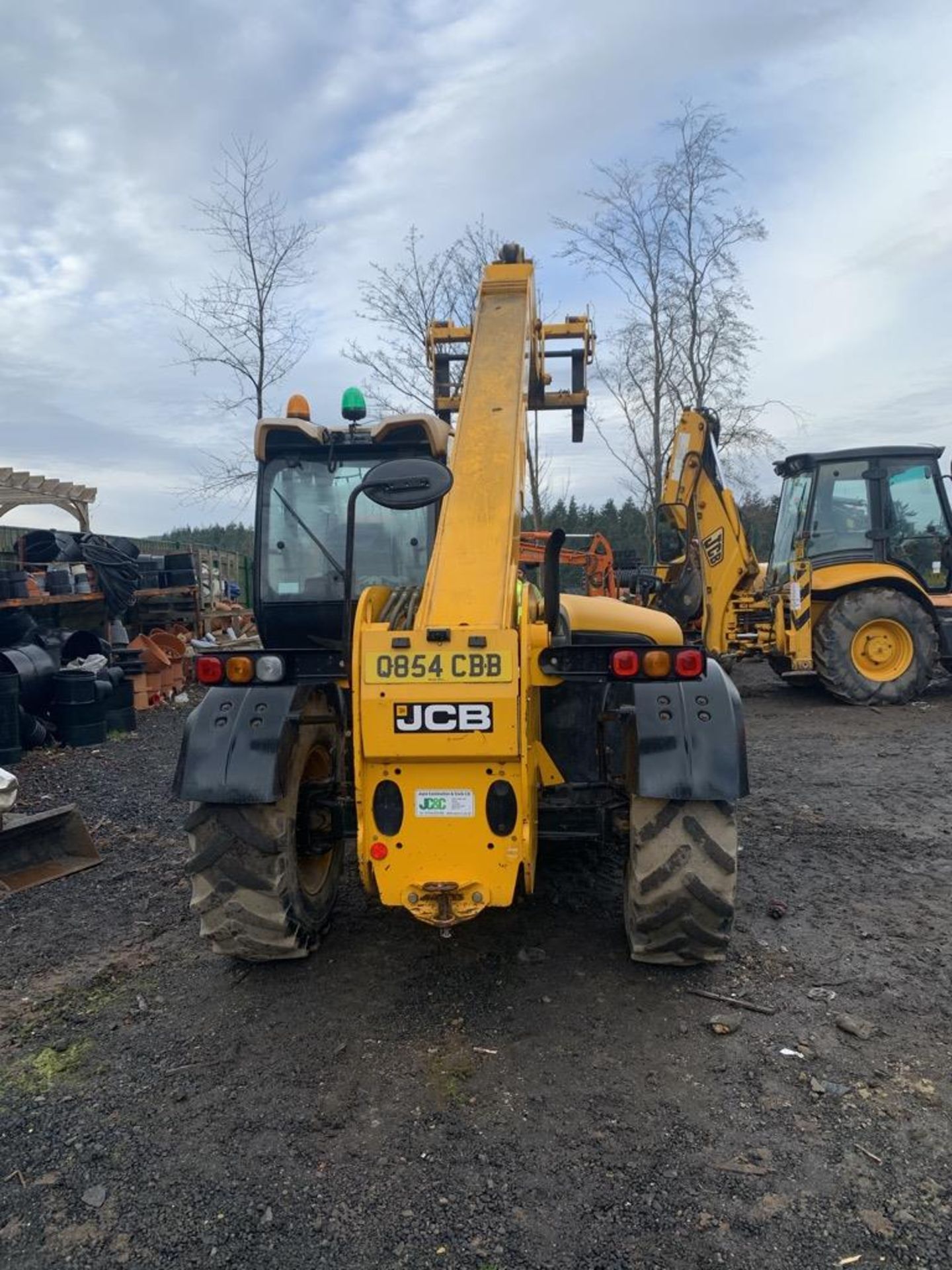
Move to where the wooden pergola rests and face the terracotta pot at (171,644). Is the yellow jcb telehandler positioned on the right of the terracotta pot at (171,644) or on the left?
right

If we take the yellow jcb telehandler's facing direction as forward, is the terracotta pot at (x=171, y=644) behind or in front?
in front

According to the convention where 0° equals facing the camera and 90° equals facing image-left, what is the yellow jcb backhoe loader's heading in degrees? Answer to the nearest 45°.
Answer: approximately 270°

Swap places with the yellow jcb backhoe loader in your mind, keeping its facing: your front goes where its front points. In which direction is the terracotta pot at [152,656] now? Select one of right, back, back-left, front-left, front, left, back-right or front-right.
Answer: back

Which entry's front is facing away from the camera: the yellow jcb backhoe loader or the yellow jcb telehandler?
the yellow jcb telehandler

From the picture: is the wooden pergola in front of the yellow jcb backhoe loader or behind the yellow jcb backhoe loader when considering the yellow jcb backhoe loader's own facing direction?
behind

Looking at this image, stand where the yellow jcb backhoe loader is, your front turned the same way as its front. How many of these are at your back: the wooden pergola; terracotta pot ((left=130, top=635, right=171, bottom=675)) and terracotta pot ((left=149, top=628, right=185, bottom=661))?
3

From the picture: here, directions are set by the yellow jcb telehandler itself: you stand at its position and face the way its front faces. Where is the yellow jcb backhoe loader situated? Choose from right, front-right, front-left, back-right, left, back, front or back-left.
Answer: front-right

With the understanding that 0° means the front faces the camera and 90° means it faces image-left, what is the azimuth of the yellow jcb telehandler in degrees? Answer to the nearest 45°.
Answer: approximately 180°

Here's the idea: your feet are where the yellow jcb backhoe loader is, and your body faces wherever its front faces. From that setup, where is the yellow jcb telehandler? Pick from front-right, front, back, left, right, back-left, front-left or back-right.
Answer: right

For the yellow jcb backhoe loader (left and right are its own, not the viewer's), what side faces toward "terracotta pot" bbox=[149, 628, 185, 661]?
back

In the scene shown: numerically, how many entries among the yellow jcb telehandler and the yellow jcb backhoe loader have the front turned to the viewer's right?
1

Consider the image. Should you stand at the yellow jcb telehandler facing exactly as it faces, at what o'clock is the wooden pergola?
The wooden pergola is roughly at 11 o'clock from the yellow jcb telehandler.

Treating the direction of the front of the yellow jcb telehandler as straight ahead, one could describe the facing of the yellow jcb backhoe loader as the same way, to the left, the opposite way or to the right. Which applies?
to the right
